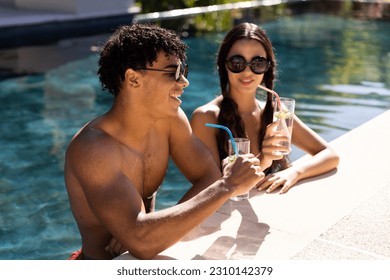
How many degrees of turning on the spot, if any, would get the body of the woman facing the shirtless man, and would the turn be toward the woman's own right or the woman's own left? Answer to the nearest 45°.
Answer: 0° — they already face them

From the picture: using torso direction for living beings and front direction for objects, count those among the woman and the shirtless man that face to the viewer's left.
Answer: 0

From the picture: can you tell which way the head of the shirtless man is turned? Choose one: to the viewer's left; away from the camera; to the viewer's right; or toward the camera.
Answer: to the viewer's right

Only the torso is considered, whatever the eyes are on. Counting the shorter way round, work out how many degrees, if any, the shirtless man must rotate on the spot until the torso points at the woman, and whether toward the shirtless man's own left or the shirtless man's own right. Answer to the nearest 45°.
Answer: approximately 90° to the shirtless man's own left

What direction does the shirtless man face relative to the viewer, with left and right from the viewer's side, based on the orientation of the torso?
facing the viewer and to the right of the viewer

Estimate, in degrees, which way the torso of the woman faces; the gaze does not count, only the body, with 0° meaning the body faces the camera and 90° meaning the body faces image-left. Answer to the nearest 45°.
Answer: approximately 0°
